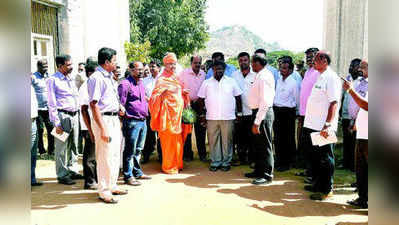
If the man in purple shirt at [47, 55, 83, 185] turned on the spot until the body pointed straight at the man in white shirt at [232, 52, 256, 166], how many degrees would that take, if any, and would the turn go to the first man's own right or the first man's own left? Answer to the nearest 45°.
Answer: approximately 45° to the first man's own left

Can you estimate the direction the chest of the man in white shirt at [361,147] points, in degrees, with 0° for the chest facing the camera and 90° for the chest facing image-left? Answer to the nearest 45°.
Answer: approximately 90°

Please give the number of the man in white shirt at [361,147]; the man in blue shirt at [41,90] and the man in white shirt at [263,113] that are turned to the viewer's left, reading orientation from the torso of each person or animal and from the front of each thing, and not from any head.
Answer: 2

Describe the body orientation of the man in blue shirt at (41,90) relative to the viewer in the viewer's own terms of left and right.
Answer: facing the viewer and to the right of the viewer

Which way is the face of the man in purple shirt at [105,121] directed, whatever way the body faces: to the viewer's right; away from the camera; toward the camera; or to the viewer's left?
to the viewer's right

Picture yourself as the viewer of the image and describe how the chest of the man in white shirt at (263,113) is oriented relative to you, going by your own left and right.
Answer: facing to the left of the viewer

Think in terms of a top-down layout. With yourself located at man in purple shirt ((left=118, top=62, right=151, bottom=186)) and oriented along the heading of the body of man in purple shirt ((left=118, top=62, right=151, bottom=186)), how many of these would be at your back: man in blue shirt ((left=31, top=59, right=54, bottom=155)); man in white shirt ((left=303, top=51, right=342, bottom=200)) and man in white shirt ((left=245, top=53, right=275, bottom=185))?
1
